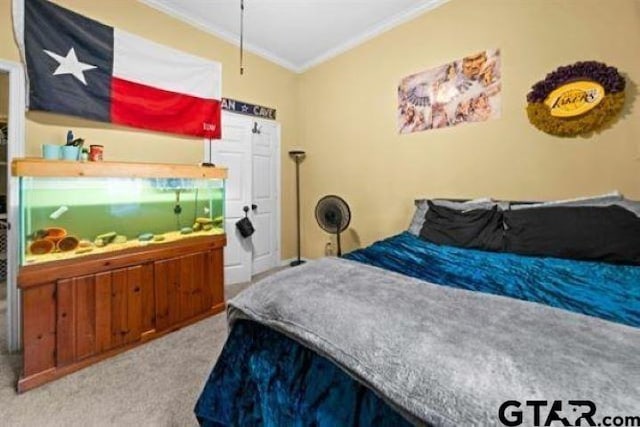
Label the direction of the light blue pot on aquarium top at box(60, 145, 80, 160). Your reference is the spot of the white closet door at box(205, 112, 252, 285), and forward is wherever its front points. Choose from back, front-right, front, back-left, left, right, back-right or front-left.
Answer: right

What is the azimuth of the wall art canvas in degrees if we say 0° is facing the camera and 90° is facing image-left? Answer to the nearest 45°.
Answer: approximately 45°

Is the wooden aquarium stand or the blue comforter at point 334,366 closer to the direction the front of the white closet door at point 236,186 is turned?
the blue comforter

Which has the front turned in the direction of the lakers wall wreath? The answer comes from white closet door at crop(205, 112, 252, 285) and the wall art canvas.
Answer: the white closet door

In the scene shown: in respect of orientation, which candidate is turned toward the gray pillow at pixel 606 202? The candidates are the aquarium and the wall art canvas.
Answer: the aquarium

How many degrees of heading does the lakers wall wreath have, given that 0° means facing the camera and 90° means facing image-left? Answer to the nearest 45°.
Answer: approximately 0°

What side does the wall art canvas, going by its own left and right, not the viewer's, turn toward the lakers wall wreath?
left

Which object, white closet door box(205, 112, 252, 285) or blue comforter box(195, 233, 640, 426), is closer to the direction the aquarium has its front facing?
the blue comforter
